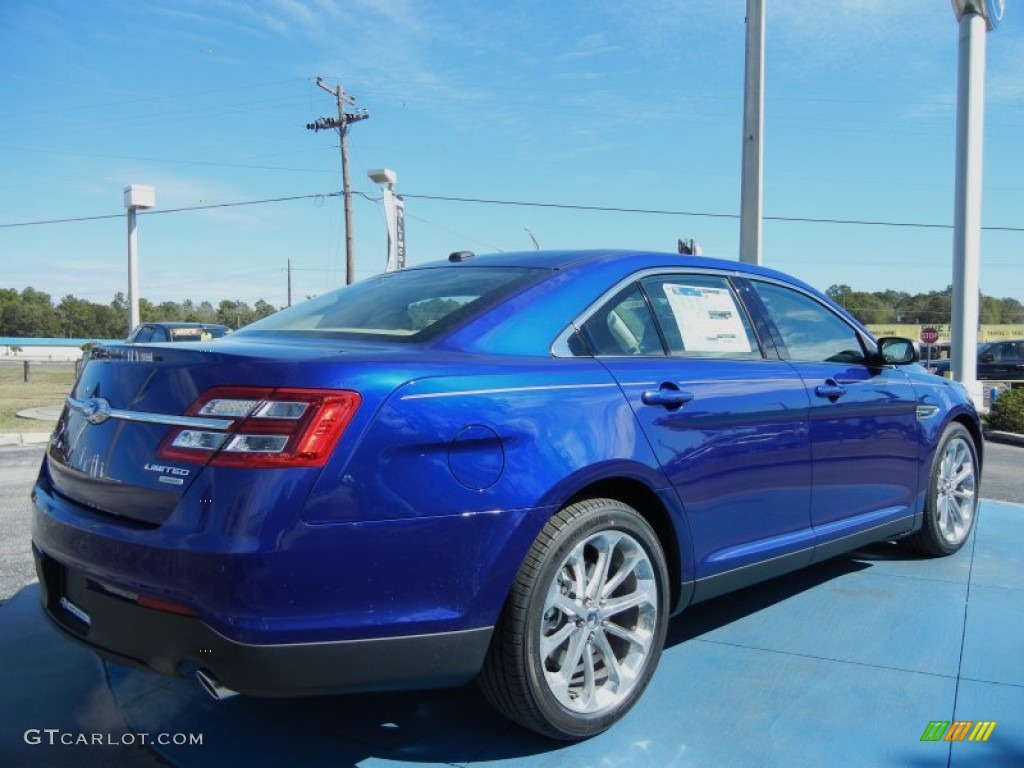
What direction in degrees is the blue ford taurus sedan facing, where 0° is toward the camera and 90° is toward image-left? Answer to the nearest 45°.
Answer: approximately 225°

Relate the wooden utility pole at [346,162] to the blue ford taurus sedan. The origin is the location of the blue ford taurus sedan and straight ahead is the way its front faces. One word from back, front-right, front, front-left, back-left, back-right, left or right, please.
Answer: front-left

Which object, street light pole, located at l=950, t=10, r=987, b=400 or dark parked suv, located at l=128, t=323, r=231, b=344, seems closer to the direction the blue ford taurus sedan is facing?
the street light pole

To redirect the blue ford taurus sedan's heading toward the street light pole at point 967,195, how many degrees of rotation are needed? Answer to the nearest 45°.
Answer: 0° — it already faces it

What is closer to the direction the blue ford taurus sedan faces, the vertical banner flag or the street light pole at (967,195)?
the street light pole

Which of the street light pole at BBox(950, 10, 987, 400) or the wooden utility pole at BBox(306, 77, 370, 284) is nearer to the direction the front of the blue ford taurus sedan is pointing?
the street light pole

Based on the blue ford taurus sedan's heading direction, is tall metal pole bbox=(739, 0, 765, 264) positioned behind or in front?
in front

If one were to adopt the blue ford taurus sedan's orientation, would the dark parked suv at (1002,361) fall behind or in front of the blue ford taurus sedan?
in front

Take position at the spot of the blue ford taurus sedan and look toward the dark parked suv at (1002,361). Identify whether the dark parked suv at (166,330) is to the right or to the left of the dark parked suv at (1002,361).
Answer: left
